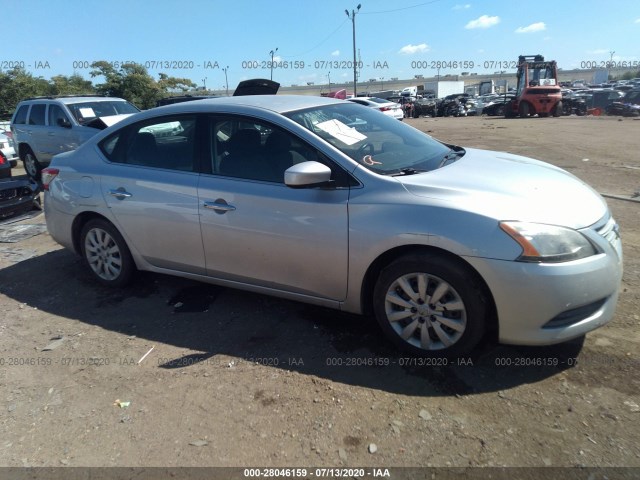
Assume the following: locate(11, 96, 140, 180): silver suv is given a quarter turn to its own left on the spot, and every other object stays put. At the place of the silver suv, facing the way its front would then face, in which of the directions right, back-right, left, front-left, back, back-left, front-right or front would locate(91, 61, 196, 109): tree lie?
front-left

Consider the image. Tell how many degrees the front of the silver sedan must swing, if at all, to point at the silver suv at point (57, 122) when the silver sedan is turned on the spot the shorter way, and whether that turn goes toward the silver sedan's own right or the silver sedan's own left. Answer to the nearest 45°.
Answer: approximately 180°

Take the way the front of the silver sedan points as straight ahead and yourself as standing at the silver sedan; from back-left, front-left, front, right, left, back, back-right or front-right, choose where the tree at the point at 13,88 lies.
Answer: back

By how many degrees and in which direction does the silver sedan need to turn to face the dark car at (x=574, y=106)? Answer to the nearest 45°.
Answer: approximately 90° to its left

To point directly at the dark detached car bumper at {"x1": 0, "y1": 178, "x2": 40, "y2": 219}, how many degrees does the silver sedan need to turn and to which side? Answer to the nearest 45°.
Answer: approximately 180°

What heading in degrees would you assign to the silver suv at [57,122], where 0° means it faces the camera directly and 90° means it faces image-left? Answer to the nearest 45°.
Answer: approximately 315°

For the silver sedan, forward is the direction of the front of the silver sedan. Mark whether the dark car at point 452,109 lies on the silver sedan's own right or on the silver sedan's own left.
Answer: on the silver sedan's own left

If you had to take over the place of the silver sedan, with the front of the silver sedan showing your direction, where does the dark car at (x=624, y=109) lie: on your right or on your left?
on your left

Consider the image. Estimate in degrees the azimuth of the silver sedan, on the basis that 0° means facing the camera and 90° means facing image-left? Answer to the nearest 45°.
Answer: approximately 315°

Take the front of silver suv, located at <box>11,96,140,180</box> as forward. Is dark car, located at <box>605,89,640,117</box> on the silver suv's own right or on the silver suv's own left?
on the silver suv's own left

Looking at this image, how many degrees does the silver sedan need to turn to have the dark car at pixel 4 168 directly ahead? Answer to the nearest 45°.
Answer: approximately 180°
